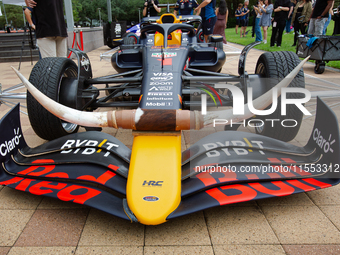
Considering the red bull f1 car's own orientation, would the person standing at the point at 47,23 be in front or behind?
behind

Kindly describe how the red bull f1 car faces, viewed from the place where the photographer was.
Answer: facing the viewer

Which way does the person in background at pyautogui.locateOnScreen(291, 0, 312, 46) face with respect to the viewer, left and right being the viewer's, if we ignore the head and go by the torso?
facing the viewer and to the left of the viewer

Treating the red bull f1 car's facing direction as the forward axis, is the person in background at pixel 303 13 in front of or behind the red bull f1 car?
behind

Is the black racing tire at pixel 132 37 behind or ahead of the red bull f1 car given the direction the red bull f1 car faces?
behind

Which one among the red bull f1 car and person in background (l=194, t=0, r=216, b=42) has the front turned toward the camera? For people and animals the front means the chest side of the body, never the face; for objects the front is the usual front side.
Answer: the red bull f1 car
